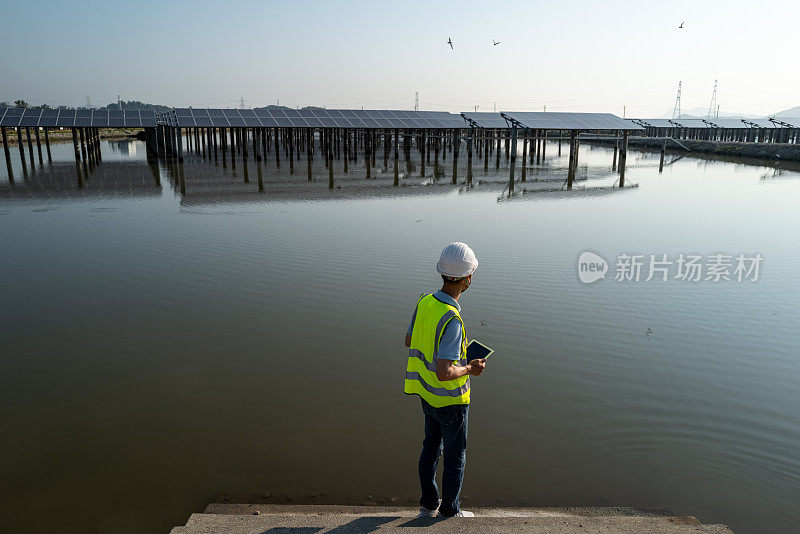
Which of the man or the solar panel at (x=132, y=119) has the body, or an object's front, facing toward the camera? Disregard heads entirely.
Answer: the solar panel

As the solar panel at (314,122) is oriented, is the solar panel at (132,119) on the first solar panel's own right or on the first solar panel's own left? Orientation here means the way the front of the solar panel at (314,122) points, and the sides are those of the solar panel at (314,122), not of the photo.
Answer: on the first solar panel's own right

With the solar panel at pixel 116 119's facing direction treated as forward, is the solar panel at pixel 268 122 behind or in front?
in front

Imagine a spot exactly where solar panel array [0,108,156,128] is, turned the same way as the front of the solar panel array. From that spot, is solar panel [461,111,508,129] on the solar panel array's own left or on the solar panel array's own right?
on the solar panel array's own left

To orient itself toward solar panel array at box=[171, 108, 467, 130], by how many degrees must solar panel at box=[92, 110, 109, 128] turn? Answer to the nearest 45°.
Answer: approximately 45° to its left

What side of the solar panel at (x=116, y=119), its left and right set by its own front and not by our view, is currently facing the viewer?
front

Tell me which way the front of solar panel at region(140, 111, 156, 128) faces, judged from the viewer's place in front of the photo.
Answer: facing the viewer

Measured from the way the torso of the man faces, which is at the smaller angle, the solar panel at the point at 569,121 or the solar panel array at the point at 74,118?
the solar panel

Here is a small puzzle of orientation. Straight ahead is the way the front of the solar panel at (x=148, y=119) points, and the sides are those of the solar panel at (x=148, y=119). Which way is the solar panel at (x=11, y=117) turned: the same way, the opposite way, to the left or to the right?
the same way

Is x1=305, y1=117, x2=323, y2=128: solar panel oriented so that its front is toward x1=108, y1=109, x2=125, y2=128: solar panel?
no

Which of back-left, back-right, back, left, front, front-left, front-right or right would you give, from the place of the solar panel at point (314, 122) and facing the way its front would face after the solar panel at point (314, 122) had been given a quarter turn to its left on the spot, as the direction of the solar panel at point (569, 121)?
front

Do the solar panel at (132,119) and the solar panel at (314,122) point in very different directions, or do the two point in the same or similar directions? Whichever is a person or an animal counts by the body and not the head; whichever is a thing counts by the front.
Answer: same or similar directions

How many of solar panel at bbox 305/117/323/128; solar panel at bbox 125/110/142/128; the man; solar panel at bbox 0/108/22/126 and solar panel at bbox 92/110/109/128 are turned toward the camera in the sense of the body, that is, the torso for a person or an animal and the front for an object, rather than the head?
4

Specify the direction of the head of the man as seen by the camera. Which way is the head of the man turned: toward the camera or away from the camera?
away from the camera

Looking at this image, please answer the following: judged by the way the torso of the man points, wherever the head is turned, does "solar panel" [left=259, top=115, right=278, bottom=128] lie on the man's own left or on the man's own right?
on the man's own left

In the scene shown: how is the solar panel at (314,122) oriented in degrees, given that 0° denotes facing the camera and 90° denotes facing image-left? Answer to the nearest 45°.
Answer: approximately 0°
